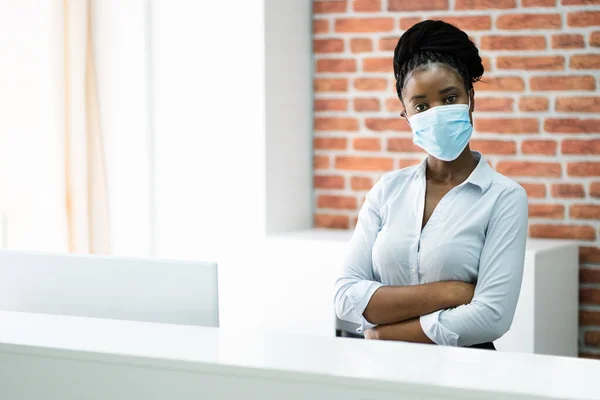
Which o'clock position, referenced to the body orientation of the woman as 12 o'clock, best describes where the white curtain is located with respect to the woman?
The white curtain is roughly at 3 o'clock from the woman.

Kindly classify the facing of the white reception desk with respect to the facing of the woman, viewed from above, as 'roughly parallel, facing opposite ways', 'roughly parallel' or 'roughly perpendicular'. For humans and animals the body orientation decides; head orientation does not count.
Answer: roughly parallel

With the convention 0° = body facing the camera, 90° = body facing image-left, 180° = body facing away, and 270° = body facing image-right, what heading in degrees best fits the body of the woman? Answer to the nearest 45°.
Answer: approximately 45°

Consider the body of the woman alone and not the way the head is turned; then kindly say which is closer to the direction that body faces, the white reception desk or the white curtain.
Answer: the white reception desk

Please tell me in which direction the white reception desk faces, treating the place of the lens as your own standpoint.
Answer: facing the viewer and to the left of the viewer

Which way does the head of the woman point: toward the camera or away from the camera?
toward the camera

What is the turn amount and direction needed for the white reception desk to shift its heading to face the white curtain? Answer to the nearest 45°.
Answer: approximately 135° to its right

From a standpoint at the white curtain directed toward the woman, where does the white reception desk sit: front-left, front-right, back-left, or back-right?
front-right

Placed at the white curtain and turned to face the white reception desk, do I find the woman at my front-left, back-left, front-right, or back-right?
front-left

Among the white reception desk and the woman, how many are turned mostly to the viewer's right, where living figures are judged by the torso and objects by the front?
0

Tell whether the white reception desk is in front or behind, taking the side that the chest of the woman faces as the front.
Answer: in front

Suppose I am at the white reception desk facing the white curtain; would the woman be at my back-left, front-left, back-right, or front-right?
front-right
